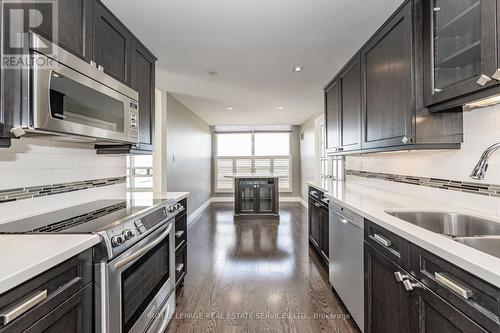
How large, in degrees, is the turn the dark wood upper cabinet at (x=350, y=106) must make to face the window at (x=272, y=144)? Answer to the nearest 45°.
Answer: approximately 45° to its right

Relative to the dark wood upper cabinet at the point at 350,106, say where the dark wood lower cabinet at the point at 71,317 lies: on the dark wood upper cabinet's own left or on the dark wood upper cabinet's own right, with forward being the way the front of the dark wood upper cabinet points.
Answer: on the dark wood upper cabinet's own left

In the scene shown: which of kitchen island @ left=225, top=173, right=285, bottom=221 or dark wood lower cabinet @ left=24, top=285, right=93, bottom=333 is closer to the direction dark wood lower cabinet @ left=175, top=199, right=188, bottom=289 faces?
the kitchen island

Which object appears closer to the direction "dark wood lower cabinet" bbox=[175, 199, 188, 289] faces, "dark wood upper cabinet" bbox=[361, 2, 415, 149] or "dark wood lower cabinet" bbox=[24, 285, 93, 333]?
the dark wood upper cabinet

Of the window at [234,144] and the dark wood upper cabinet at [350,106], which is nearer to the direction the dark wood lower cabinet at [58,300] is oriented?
the dark wood upper cabinet

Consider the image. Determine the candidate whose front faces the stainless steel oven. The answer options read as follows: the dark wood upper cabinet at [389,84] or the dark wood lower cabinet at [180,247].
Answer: the dark wood upper cabinet

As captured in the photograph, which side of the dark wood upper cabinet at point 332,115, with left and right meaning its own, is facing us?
left

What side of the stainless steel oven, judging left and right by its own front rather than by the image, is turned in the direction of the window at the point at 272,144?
left

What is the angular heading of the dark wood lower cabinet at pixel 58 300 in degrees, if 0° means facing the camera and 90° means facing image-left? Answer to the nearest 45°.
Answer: approximately 315°
